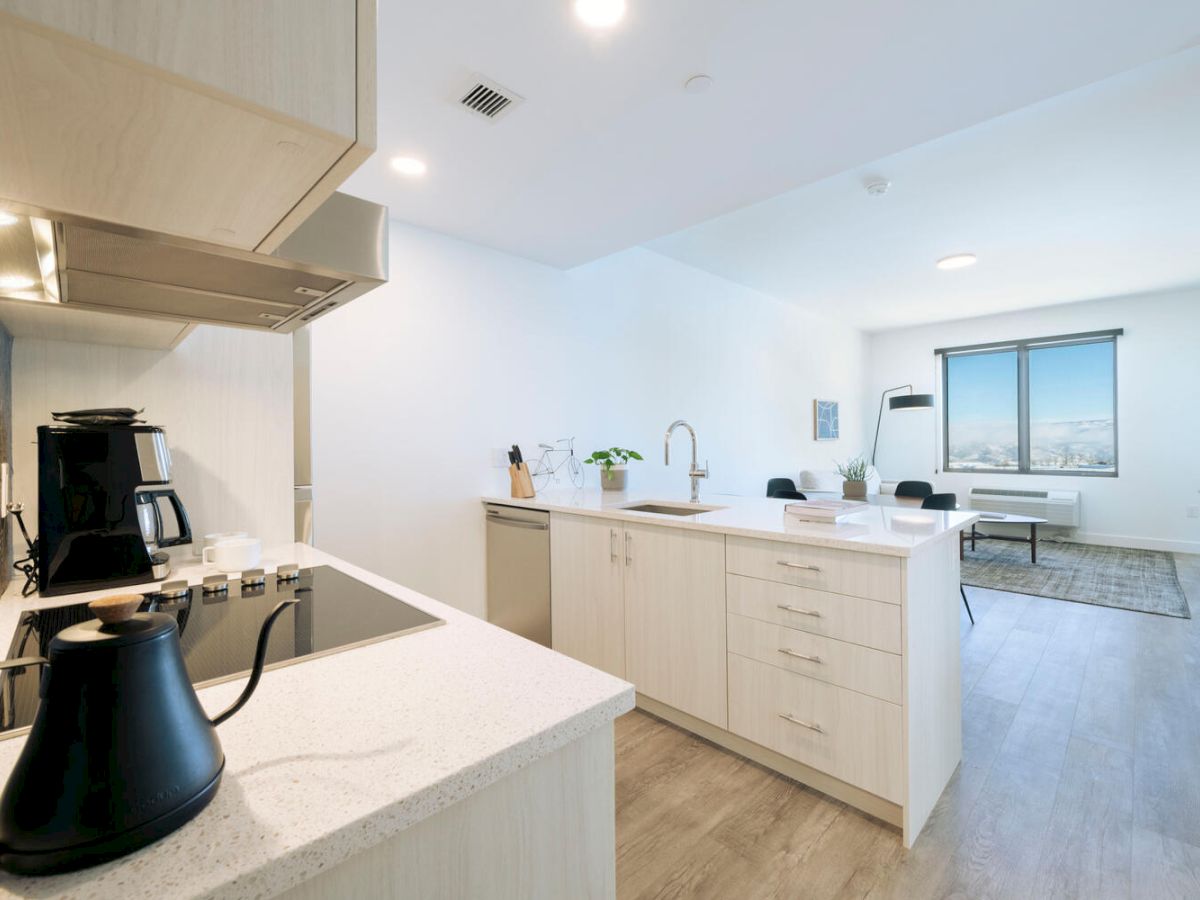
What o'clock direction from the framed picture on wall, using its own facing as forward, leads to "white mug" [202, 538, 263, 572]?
The white mug is roughly at 2 o'clock from the framed picture on wall.

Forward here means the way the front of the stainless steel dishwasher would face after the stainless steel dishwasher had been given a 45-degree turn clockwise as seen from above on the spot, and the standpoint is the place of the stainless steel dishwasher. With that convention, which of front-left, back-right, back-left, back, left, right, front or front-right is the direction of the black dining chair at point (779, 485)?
back-right

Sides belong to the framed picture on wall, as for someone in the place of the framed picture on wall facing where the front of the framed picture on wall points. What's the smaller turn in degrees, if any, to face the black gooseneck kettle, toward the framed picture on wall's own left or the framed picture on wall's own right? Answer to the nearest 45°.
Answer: approximately 45° to the framed picture on wall's own right

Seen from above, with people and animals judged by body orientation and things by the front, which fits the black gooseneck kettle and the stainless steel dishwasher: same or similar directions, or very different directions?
very different directions

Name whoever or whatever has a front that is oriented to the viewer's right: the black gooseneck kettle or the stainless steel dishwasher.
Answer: the black gooseneck kettle

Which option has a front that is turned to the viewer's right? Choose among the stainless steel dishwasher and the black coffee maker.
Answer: the black coffee maker

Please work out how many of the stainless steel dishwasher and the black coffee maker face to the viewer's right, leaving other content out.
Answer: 1

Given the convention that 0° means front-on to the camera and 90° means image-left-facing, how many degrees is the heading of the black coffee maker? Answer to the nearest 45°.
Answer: approximately 270°

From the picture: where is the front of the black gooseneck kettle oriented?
to the viewer's right

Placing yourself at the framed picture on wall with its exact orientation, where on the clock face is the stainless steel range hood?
The stainless steel range hood is roughly at 2 o'clock from the framed picture on wall.
